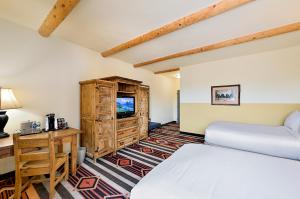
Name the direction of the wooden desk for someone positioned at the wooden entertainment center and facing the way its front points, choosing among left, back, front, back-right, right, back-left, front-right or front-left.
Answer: right

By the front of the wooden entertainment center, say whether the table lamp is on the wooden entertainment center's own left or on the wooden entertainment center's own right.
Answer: on the wooden entertainment center's own right

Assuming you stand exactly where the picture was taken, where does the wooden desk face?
facing the viewer and to the right of the viewer

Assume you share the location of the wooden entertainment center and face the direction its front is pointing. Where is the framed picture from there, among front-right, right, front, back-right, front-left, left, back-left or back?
front-left

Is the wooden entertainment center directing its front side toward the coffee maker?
no

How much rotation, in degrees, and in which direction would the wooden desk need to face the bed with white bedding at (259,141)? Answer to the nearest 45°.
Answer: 0° — it already faces it

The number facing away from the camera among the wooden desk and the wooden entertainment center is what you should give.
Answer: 0

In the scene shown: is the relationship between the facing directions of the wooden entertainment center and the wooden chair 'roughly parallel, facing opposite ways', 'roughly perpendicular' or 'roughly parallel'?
roughly perpendicular

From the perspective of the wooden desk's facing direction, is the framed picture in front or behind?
in front

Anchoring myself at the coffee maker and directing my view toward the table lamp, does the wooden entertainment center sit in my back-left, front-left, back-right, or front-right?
back-left
